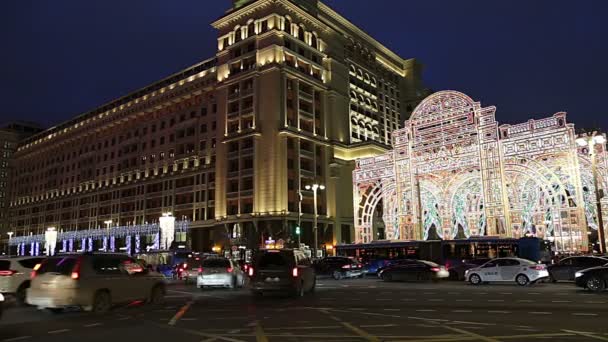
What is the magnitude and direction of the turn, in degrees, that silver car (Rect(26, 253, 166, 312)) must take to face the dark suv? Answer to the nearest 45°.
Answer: approximately 45° to its right

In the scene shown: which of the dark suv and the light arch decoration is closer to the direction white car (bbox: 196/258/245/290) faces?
the light arch decoration

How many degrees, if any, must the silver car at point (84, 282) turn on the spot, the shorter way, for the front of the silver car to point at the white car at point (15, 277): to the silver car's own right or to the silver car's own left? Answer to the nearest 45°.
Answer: approximately 90° to the silver car's own left

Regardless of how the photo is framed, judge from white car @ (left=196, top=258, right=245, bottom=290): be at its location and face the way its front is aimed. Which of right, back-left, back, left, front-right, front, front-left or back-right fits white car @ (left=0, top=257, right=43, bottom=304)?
back-left

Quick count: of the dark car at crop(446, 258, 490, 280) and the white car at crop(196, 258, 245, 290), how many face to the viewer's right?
0

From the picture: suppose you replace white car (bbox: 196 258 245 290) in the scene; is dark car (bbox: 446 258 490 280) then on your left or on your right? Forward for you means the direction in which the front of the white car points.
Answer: on your right

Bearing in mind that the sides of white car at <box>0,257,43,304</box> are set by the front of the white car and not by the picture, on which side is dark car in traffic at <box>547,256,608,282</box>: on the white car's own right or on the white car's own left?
on the white car's own right

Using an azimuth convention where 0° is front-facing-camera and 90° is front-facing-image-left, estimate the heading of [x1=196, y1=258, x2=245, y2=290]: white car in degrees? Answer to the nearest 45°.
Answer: approximately 180°

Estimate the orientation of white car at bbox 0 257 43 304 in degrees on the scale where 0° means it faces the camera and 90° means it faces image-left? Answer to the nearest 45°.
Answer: approximately 225°

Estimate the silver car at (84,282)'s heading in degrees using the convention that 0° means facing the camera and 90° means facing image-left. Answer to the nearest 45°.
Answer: approximately 225°
